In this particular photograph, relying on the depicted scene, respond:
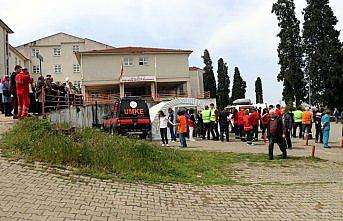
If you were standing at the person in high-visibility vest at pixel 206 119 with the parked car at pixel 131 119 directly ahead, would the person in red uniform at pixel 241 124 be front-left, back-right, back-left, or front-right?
back-left

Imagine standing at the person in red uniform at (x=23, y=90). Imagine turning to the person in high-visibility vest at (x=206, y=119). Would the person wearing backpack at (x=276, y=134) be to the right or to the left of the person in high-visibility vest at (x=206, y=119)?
right

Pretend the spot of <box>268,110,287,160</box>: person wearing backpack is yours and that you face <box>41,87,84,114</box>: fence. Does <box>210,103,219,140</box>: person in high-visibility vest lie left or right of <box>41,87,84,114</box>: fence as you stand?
right

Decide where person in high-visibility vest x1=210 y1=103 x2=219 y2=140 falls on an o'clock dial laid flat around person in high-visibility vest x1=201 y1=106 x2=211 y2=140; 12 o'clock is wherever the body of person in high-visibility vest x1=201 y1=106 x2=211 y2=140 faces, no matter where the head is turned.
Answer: person in high-visibility vest x1=210 y1=103 x2=219 y2=140 is roughly at 3 o'clock from person in high-visibility vest x1=201 y1=106 x2=211 y2=140.

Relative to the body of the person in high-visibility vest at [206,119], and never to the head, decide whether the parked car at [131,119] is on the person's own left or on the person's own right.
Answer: on the person's own left

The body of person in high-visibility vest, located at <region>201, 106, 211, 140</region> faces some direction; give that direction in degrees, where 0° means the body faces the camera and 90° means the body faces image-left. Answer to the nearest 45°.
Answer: approximately 180°

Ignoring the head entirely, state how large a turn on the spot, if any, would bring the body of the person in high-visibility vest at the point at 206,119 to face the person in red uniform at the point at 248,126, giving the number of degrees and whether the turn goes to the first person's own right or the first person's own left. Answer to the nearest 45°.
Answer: approximately 135° to the first person's own right
